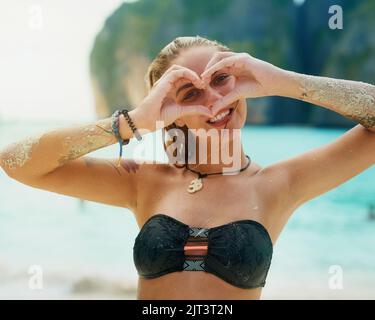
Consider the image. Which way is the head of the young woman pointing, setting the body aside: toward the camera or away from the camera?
toward the camera

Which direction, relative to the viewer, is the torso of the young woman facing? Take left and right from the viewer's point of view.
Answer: facing the viewer
